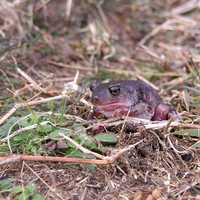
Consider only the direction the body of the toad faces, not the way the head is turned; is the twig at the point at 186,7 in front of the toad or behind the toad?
behind

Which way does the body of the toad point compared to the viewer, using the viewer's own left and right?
facing the viewer and to the left of the viewer

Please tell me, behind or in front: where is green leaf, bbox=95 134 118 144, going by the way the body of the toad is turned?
in front

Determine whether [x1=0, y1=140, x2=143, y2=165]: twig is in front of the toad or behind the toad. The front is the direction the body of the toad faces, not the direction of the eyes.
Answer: in front

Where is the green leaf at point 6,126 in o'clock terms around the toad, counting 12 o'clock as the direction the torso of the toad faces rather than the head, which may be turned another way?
The green leaf is roughly at 1 o'clock from the toad.

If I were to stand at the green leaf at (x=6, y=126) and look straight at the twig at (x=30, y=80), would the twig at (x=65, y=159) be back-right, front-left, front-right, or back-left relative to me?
back-right

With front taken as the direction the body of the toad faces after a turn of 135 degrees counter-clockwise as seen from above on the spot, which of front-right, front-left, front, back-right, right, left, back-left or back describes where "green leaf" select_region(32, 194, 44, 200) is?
back-right

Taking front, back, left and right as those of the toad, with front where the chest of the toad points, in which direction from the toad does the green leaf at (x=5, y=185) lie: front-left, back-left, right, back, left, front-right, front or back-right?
front

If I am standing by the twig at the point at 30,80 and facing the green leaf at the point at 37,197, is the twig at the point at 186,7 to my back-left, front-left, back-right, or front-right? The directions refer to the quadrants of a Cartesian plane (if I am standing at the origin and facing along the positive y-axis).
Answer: back-left

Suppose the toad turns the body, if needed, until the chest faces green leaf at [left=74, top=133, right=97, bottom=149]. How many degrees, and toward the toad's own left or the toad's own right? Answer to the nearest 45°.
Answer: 0° — it already faces it
